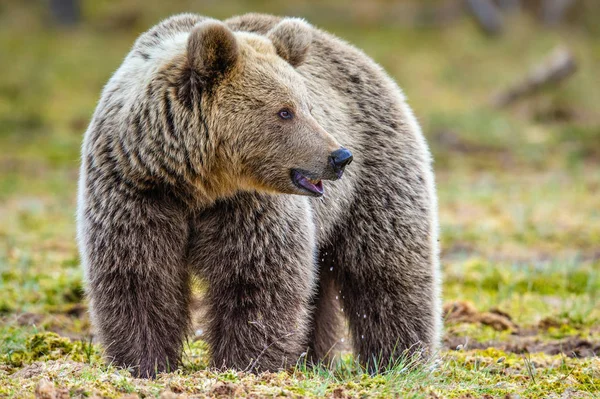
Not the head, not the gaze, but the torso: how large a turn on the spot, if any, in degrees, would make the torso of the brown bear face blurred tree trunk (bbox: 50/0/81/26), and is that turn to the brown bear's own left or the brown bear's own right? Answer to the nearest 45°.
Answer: approximately 135° to the brown bear's own right

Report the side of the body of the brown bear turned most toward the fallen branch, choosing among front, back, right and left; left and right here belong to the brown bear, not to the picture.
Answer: back

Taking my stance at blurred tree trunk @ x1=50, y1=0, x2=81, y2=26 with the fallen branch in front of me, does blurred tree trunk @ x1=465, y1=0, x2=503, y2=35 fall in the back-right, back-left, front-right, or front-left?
front-left

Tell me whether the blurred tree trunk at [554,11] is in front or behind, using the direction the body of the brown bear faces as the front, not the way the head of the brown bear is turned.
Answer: behind

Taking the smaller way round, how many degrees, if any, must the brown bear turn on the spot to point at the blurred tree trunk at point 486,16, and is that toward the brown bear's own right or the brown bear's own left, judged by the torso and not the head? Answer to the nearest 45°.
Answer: approximately 135° to the brown bear's own right

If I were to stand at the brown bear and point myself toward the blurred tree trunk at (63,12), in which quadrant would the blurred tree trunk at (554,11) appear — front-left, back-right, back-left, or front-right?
front-right

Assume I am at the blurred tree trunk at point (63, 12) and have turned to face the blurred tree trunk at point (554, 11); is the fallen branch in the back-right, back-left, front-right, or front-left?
front-right
